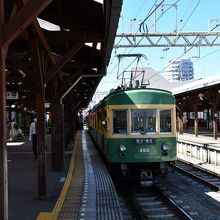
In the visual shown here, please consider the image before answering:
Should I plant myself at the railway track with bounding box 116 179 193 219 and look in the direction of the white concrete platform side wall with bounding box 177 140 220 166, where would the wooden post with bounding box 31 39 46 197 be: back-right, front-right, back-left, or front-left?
back-left

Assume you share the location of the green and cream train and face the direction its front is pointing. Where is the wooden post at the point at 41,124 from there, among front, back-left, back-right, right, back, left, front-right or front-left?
front-right

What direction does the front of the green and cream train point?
toward the camera

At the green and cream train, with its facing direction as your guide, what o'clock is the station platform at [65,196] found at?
The station platform is roughly at 1 o'clock from the green and cream train.
